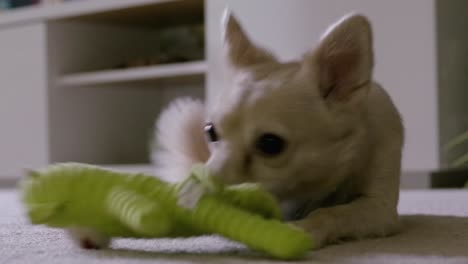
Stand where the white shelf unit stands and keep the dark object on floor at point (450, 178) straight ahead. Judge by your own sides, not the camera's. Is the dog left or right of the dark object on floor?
right

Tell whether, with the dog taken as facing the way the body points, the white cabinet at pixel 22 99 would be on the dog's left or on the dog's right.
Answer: on the dog's right

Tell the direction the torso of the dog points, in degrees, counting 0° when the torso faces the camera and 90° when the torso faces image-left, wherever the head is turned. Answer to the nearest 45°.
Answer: approximately 45°
